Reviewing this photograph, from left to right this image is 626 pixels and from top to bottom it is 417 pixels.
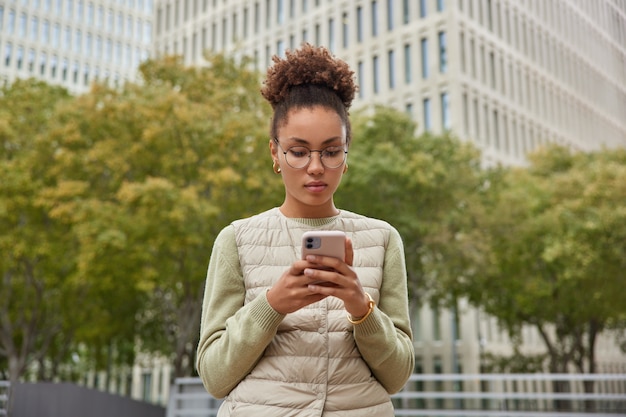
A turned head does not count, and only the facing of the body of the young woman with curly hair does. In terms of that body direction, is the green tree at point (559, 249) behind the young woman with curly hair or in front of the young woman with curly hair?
behind

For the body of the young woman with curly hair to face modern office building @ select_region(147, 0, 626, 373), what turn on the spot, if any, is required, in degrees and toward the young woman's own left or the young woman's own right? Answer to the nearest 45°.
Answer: approximately 180°

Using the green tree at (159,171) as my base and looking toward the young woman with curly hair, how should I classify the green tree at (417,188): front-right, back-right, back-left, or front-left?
back-left

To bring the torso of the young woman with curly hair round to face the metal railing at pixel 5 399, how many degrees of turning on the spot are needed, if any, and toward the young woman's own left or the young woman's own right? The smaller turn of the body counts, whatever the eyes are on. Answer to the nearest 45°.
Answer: approximately 135° to the young woman's own right

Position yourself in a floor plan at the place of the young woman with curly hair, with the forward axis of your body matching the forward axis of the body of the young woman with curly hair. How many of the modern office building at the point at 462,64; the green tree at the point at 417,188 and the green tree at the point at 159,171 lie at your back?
3

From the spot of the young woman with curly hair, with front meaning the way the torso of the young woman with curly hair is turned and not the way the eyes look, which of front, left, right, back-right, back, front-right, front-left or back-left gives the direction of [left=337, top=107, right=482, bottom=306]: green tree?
back

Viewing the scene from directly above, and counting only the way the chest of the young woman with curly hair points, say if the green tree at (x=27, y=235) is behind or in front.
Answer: behind

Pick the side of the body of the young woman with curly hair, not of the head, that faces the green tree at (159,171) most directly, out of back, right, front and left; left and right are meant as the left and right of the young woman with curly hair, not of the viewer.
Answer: back

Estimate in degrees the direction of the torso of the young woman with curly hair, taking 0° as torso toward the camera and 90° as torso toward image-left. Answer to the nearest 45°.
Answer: approximately 0°
